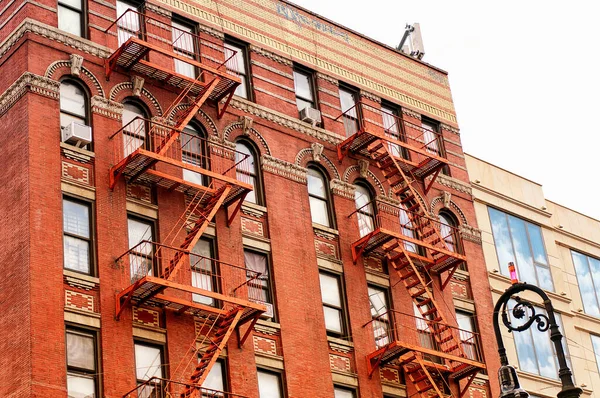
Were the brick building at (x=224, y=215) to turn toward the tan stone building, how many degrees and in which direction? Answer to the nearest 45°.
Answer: approximately 90° to its left

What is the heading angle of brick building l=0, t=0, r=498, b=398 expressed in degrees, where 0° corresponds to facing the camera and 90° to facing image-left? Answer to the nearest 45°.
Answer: approximately 315°
